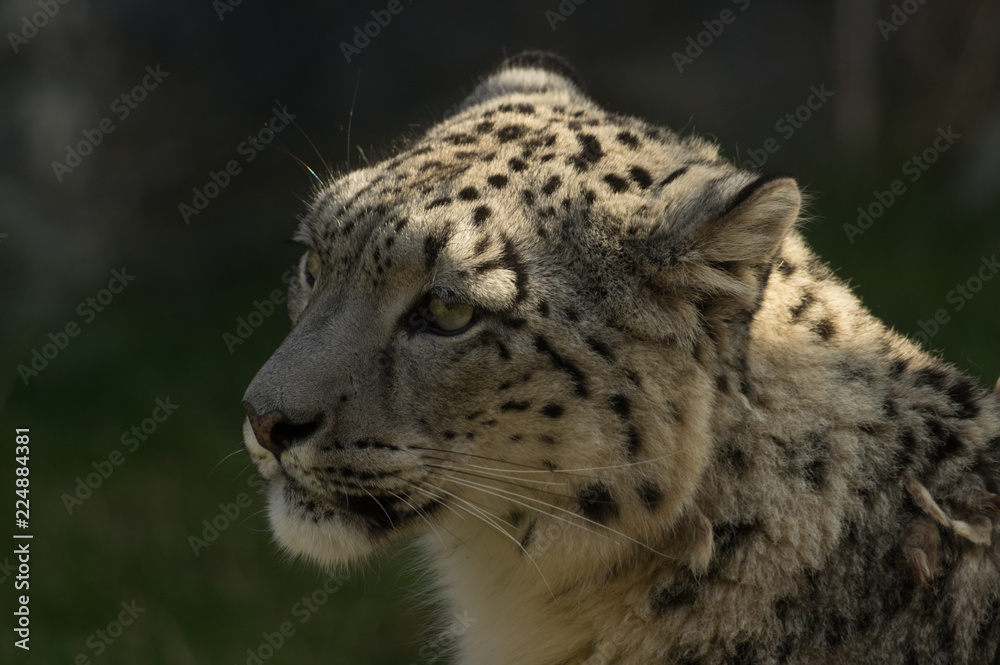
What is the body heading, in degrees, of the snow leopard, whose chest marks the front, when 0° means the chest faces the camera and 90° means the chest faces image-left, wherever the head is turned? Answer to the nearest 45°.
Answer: approximately 45°
